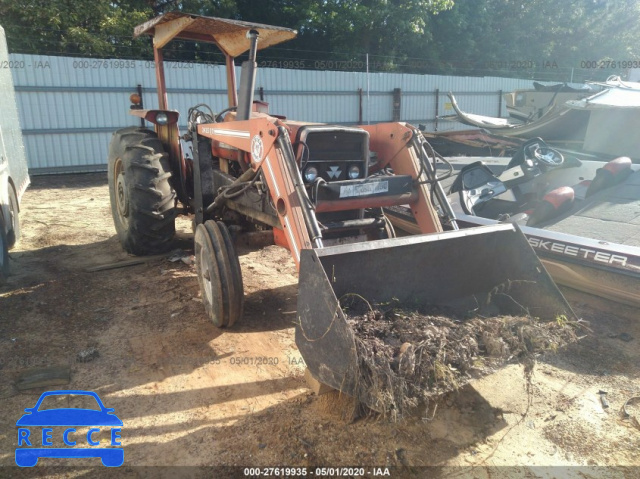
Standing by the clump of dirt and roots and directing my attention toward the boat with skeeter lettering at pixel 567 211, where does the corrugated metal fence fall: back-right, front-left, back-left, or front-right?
front-left

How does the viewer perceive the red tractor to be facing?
facing the viewer and to the right of the viewer

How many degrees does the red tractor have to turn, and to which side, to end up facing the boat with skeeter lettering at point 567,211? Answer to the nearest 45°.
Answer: approximately 90° to its left

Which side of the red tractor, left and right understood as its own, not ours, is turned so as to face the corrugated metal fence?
back
